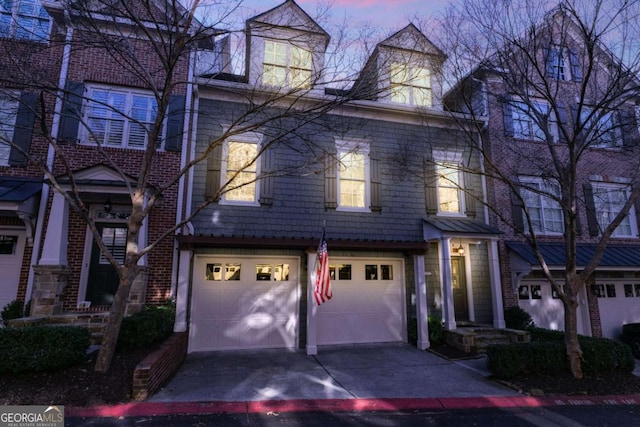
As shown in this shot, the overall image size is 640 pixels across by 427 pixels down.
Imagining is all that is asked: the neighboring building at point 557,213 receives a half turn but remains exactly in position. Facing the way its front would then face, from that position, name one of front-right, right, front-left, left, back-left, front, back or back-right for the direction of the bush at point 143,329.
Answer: back-left

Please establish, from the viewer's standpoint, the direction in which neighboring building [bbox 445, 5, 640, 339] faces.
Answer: facing the viewer

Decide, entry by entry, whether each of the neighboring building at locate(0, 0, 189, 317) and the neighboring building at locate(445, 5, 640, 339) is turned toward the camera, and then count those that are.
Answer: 2

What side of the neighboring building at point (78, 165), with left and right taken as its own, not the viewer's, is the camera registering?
front

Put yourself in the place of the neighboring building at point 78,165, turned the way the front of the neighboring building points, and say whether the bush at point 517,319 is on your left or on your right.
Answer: on your left

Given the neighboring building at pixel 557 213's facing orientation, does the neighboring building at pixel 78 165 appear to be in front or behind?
in front
